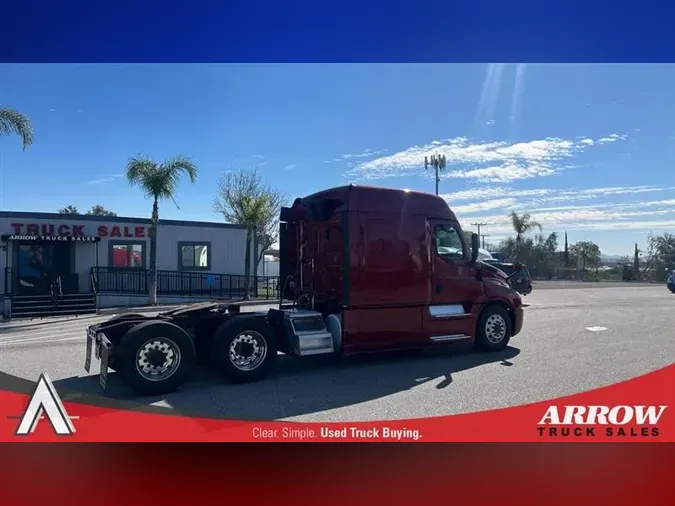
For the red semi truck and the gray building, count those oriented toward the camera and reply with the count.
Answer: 1

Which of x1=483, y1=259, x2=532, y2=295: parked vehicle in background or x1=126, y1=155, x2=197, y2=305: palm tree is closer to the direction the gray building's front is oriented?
the palm tree

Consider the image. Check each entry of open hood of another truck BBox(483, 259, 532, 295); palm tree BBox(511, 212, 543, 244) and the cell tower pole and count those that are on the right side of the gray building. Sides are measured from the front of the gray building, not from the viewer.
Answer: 0

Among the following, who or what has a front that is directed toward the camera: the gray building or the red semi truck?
the gray building

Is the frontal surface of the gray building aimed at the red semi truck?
yes

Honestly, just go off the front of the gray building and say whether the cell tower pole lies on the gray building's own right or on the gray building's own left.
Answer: on the gray building's own left

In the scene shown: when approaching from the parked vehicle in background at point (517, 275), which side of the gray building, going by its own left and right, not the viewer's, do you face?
left

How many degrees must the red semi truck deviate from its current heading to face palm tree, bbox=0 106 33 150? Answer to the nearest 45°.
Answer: approximately 180°

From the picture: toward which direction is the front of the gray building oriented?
toward the camera

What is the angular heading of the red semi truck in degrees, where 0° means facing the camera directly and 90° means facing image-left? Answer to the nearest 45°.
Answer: approximately 225°
